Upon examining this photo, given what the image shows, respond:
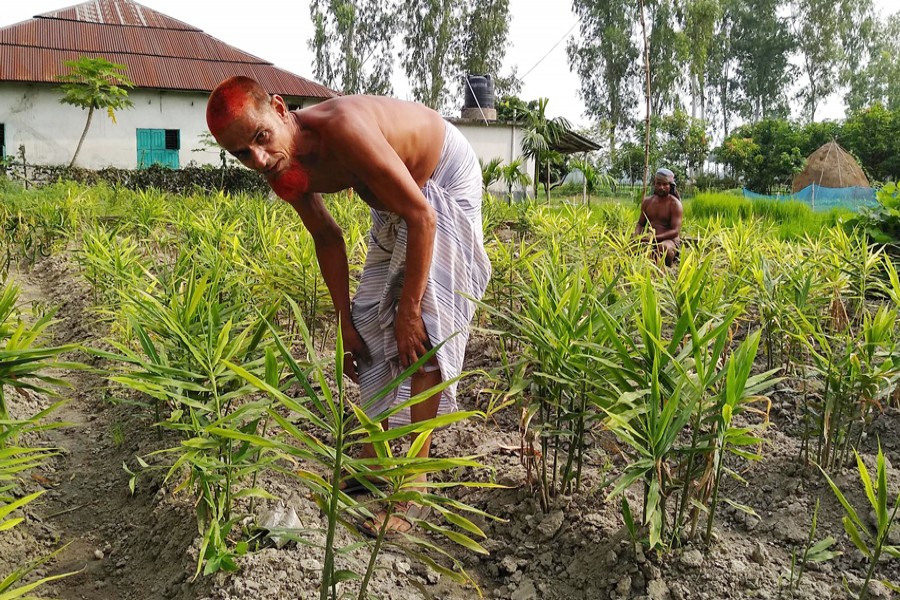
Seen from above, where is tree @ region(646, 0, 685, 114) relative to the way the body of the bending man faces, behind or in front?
behind

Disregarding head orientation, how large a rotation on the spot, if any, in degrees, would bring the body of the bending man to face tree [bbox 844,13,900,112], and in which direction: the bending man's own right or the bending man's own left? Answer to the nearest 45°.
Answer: approximately 180°

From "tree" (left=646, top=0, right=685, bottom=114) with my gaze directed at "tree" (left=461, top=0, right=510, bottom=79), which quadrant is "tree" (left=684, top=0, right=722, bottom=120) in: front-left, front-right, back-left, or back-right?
back-left

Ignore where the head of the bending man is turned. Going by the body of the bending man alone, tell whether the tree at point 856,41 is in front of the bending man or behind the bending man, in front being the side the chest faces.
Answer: behind

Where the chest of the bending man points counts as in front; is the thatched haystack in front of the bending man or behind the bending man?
behind

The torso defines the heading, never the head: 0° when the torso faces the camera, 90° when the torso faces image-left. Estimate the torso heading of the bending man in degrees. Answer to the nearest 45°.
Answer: approximately 45°

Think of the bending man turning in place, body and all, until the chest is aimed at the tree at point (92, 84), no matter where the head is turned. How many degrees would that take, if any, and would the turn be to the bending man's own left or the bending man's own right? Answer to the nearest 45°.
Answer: approximately 135° to the bending man's own right

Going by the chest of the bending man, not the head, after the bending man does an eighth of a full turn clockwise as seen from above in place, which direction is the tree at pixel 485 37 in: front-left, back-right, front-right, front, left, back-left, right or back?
right

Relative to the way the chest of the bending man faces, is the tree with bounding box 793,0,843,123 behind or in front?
behind

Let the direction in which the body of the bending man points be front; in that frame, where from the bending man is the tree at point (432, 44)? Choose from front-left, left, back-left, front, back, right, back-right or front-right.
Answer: back-right
